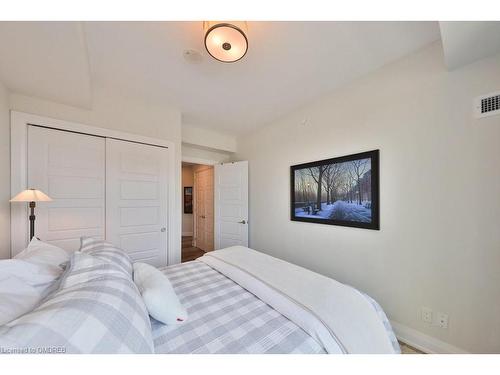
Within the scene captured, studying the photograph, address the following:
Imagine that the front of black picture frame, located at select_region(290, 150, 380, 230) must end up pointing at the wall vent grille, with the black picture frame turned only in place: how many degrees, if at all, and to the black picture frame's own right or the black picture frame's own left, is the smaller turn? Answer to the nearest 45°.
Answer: approximately 90° to the black picture frame's own left

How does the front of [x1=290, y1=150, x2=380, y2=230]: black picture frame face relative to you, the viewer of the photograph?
facing the viewer and to the left of the viewer

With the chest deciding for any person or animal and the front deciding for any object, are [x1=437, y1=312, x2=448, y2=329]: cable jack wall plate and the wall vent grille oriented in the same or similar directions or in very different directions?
same or similar directions

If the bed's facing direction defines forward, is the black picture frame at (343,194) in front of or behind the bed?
in front

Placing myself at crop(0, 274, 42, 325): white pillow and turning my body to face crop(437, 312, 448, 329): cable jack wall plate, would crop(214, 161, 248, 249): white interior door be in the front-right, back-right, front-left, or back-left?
front-left

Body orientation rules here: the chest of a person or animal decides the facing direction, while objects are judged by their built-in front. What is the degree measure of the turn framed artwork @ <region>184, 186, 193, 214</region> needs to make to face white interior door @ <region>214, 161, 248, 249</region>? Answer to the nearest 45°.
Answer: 0° — it already faces it

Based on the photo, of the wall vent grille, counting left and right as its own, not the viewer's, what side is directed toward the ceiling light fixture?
front

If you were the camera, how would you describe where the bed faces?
facing to the right of the viewer

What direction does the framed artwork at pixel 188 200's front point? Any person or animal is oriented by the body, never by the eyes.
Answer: toward the camera

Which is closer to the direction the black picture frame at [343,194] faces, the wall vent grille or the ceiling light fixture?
the ceiling light fixture

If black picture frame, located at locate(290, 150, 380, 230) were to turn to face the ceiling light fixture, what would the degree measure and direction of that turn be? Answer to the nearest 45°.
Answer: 0° — it already faces it

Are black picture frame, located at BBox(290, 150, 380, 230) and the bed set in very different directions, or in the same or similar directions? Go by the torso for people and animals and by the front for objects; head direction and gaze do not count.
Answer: very different directions

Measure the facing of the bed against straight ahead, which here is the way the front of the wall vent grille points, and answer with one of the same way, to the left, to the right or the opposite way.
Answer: the opposite way

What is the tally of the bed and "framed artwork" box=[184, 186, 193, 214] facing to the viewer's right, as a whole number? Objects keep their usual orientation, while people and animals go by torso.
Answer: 1

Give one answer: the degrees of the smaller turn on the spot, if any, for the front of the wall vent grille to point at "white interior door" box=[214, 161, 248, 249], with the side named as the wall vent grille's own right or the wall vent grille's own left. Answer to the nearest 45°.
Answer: approximately 45° to the wall vent grille's own right
